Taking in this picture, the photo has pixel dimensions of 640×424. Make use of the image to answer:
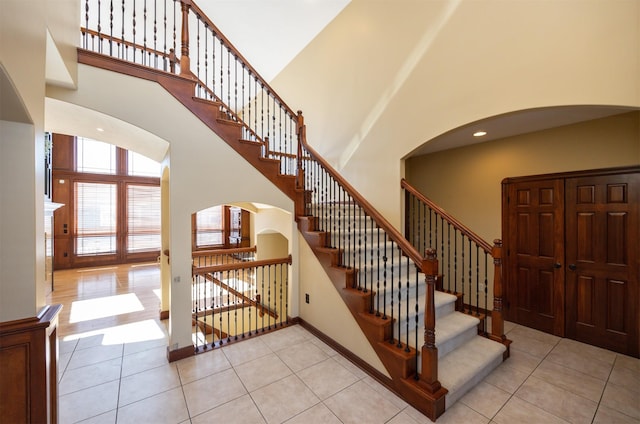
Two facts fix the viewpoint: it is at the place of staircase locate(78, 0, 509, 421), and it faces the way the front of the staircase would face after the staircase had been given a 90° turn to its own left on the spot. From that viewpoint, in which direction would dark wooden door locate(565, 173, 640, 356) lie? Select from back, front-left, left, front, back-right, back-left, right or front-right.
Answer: front-right

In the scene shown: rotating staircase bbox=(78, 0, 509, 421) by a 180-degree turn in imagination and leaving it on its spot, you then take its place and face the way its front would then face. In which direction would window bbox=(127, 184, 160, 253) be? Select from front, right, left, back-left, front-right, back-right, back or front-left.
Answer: front

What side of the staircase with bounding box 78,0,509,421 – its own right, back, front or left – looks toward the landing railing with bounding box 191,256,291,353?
right

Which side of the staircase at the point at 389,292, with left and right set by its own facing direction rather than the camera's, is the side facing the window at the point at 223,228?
back

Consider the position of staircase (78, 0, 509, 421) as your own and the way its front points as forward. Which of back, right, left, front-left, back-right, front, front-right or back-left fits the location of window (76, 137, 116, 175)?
back

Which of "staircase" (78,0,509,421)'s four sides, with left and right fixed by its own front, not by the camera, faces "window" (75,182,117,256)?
back

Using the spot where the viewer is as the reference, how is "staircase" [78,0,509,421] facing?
facing the viewer and to the right of the viewer

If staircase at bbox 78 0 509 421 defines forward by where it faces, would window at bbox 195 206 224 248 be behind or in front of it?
behind

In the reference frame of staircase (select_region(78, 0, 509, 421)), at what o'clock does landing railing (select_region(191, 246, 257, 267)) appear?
The landing railing is roughly at 6 o'clock from the staircase.

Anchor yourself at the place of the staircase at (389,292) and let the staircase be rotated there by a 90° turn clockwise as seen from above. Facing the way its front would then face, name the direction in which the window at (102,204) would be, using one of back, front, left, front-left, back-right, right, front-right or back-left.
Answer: right

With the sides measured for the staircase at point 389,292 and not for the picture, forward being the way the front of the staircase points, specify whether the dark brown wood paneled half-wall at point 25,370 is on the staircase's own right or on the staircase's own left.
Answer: on the staircase's own right
